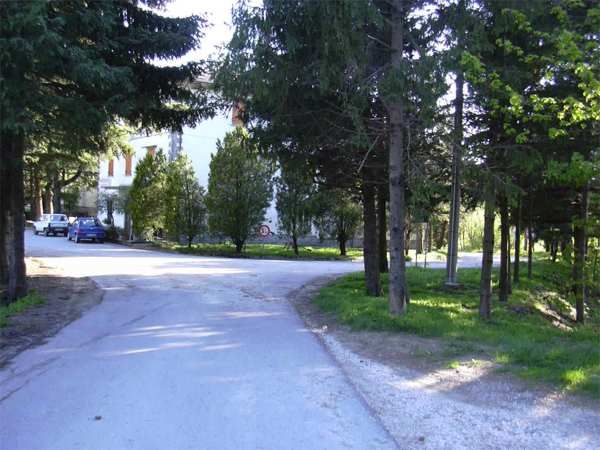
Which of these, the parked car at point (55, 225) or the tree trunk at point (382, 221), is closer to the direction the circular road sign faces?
the tree trunk

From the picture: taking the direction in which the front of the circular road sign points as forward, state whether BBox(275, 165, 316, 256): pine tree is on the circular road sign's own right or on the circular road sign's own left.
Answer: on the circular road sign's own left

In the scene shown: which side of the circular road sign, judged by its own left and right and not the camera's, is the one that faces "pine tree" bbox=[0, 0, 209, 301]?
front

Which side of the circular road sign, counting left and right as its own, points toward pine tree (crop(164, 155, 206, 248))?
right

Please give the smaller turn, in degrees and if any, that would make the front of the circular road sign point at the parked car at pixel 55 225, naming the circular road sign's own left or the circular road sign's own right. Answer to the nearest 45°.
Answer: approximately 135° to the circular road sign's own right

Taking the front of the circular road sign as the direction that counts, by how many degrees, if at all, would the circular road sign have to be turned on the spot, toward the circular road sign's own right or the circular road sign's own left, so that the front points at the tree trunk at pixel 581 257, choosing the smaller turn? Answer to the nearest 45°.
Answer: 0° — it already faces it

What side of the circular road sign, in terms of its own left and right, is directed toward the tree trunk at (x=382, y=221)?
front

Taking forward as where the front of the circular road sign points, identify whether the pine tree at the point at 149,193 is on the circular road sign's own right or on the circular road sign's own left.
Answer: on the circular road sign's own right

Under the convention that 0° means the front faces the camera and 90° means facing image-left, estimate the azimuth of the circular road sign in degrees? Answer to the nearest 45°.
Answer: approximately 0°
